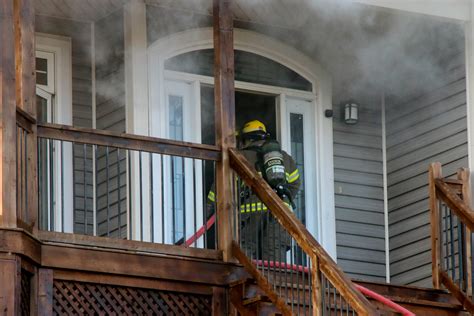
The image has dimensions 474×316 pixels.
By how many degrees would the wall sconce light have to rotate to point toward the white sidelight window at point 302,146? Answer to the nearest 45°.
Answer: approximately 45° to its right

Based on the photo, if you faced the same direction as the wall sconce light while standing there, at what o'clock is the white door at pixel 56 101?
The white door is roughly at 2 o'clock from the wall sconce light.

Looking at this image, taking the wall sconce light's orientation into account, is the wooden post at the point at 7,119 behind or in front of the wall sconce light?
in front

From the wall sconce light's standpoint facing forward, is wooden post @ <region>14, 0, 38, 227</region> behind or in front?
in front

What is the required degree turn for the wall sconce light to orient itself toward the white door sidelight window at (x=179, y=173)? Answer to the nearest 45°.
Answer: approximately 45° to its right

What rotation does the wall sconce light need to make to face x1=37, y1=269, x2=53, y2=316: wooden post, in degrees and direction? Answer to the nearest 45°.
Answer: approximately 45° to its right

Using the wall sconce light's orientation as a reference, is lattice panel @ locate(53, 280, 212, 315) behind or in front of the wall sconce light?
in front

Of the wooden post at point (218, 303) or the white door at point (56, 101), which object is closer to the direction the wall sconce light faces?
the wooden post

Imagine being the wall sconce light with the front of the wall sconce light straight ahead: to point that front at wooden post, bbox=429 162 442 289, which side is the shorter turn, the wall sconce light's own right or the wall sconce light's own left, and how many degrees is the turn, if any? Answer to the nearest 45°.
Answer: approximately 45° to the wall sconce light's own left

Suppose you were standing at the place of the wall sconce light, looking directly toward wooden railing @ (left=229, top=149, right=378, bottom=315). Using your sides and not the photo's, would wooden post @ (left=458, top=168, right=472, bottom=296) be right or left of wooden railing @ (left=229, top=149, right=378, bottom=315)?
left

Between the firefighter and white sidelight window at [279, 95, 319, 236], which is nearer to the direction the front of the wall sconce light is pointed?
the firefighter

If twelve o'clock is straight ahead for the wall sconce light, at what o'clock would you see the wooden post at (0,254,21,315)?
The wooden post is roughly at 1 o'clock from the wall sconce light.

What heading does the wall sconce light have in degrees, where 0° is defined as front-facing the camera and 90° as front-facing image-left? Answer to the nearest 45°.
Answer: approximately 0°
